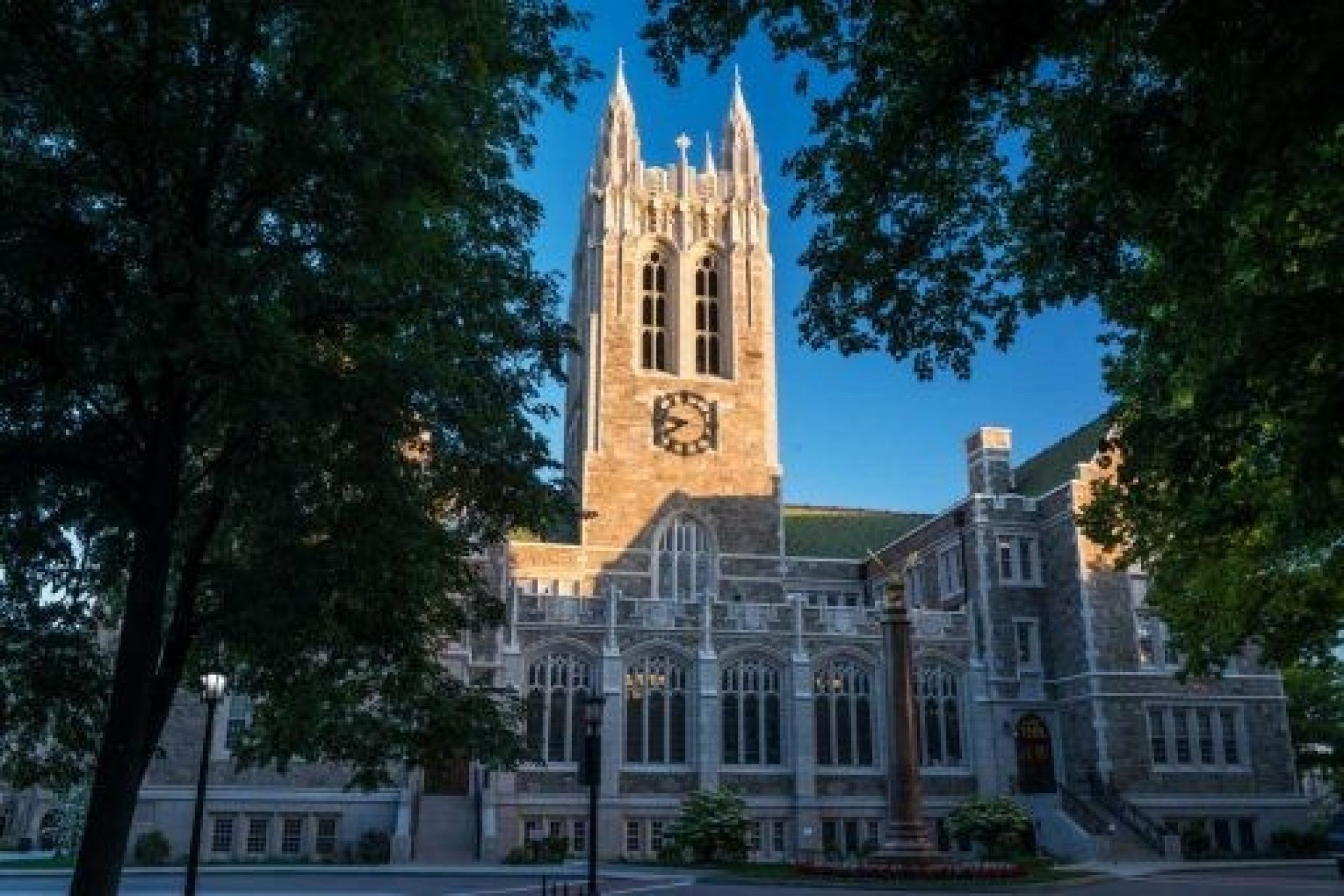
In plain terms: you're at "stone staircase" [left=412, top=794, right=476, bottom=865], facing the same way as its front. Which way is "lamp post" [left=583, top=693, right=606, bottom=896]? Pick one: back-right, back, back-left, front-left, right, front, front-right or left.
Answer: front

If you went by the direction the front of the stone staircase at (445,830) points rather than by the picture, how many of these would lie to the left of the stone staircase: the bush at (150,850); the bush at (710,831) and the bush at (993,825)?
2

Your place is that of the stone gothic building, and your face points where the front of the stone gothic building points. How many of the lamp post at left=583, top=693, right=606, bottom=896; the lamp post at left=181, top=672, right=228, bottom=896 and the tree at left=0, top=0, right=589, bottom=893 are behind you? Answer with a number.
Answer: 0

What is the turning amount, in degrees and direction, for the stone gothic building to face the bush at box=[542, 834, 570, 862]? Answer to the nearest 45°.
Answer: approximately 45° to its right

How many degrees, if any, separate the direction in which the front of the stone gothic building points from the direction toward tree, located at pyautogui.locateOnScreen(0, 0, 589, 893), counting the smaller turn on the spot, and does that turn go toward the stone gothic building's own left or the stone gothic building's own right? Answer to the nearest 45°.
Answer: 0° — it already faces it

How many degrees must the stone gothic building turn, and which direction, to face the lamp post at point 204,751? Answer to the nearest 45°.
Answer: approximately 45° to its right

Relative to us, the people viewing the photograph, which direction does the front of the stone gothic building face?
facing the viewer

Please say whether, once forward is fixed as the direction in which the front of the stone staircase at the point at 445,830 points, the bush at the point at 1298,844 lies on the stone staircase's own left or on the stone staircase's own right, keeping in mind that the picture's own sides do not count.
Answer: on the stone staircase's own left

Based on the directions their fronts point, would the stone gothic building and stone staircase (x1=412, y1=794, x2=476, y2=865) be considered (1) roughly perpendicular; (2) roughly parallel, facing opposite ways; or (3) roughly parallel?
roughly parallel

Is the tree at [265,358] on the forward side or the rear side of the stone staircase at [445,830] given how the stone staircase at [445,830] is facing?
on the forward side

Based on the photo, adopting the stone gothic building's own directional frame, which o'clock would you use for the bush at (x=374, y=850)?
The bush is roughly at 2 o'clock from the stone gothic building.

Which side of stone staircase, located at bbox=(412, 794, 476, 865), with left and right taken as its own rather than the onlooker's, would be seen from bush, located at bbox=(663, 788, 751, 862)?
left

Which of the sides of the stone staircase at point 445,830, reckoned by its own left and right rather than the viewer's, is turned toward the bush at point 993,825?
left

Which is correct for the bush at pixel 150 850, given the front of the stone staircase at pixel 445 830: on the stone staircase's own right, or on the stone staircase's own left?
on the stone staircase's own right

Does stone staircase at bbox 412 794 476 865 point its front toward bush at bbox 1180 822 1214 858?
no

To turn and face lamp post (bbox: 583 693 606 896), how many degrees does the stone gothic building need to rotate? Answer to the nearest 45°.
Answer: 0° — it already faces it

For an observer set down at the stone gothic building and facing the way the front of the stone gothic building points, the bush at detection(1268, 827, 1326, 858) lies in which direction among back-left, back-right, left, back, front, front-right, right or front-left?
left

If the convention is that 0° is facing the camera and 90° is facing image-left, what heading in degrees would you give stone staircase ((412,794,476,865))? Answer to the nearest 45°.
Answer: approximately 0°
